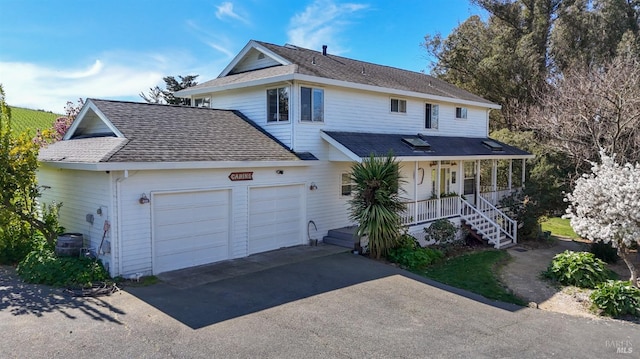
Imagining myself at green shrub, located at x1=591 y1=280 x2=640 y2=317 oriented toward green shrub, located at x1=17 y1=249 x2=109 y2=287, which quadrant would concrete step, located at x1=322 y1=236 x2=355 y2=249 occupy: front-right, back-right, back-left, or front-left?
front-right

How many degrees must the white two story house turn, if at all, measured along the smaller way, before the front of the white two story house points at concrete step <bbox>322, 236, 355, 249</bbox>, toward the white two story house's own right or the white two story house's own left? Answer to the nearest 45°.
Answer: approximately 45° to the white two story house's own left

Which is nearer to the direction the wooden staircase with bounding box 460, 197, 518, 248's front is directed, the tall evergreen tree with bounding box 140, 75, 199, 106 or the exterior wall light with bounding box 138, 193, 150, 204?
the exterior wall light

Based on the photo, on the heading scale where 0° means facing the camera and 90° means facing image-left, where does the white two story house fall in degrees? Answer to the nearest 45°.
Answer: approximately 315°

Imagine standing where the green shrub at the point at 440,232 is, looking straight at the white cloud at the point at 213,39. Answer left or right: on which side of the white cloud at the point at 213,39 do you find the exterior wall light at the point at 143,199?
left

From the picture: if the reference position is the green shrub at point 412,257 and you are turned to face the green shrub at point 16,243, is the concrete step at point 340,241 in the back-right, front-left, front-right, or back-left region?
front-right

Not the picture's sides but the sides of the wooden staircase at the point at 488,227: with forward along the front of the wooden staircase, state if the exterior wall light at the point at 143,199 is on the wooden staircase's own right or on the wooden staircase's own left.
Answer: on the wooden staircase's own right

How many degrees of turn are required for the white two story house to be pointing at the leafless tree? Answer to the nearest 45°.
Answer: approximately 45° to its left

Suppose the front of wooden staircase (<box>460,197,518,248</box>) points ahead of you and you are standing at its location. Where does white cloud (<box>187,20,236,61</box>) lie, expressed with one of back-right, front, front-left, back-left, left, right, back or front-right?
back-right

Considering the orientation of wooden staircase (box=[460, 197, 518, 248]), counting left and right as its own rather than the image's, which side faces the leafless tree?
left

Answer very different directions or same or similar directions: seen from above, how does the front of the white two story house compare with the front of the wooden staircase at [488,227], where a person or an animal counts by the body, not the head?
same or similar directions

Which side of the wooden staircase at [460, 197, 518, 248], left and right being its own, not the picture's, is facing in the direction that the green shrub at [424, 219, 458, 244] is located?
right

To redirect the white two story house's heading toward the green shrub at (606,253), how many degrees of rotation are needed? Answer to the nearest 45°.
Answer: approximately 45° to its left

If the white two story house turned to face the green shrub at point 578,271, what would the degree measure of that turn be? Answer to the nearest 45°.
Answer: approximately 45° to its left

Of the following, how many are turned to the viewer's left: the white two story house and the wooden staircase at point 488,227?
0
